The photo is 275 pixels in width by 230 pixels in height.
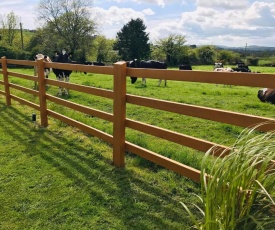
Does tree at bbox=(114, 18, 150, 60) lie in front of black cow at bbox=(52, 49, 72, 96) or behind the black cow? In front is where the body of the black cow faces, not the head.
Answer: behind

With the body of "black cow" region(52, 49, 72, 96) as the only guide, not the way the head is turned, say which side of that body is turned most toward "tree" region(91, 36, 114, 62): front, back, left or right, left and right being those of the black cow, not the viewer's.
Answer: back

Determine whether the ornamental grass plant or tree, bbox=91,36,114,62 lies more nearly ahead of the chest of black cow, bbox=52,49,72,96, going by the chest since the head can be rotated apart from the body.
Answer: the ornamental grass plant

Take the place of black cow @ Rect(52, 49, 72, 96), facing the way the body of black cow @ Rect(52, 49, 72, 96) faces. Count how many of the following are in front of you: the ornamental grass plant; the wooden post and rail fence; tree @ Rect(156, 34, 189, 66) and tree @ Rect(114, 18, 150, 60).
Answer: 2

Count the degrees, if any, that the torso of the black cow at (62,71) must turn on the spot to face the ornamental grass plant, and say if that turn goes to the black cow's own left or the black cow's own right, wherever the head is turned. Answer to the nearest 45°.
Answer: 0° — it already faces it

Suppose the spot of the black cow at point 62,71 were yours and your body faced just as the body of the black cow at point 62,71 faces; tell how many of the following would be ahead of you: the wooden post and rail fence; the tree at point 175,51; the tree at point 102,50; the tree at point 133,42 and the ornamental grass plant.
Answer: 2

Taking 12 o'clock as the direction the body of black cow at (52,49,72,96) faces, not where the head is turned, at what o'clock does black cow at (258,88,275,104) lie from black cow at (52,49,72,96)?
black cow at (258,88,275,104) is roughly at 10 o'clock from black cow at (52,49,72,96).

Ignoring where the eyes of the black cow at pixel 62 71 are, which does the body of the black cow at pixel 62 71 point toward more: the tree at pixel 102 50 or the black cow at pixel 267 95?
the black cow

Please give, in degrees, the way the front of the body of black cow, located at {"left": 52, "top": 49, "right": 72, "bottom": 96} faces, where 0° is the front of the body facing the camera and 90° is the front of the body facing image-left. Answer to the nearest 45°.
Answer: approximately 0°

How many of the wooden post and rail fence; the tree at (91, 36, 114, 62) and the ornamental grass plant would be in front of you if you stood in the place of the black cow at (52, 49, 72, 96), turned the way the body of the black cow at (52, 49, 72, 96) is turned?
2

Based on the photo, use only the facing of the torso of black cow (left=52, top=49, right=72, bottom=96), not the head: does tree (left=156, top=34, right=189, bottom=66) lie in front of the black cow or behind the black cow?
behind

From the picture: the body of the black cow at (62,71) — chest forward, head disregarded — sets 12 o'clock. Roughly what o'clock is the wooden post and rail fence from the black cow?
The wooden post and rail fence is roughly at 12 o'clock from the black cow.
